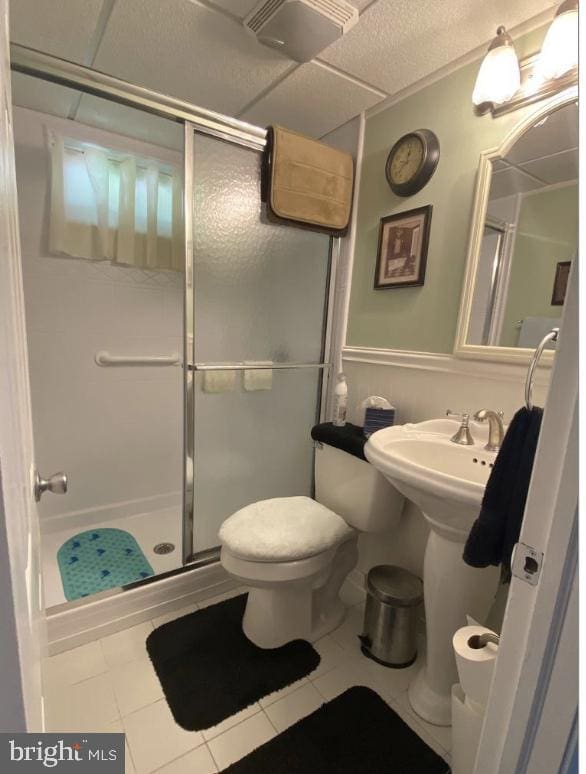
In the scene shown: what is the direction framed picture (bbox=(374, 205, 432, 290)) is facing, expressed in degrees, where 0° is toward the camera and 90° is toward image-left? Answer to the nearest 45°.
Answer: approximately 45°

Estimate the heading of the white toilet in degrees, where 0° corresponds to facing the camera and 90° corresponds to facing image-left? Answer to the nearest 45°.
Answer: approximately 45°

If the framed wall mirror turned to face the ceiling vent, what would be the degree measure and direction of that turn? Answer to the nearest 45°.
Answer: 0° — it already faces it

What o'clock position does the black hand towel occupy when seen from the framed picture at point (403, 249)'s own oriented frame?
The black hand towel is roughly at 10 o'clock from the framed picture.
